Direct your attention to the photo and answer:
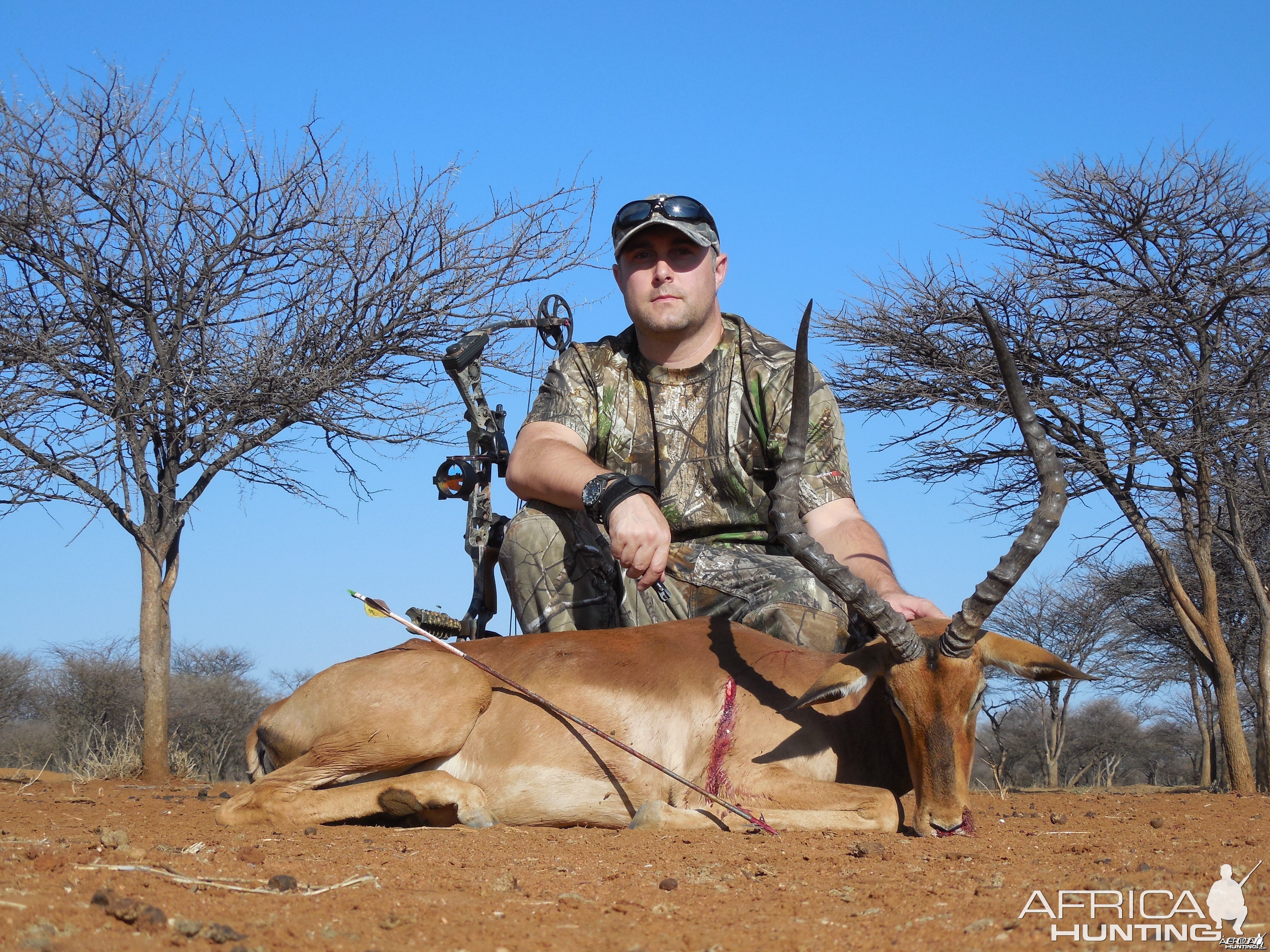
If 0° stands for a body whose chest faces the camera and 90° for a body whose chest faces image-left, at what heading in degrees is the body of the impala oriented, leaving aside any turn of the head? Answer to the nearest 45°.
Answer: approximately 270°

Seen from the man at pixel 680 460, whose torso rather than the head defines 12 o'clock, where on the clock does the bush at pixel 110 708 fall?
The bush is roughly at 5 o'clock from the man.

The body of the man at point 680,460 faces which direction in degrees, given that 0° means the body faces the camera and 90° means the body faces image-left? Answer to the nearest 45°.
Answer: approximately 0°

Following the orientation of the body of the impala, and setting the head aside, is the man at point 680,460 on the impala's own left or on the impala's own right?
on the impala's own left

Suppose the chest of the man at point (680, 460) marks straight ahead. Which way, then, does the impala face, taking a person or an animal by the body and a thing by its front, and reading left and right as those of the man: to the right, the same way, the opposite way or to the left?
to the left

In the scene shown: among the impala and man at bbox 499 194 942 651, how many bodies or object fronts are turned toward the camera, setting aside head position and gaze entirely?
1

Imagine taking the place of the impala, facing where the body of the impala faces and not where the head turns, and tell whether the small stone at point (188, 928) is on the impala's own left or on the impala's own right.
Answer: on the impala's own right
